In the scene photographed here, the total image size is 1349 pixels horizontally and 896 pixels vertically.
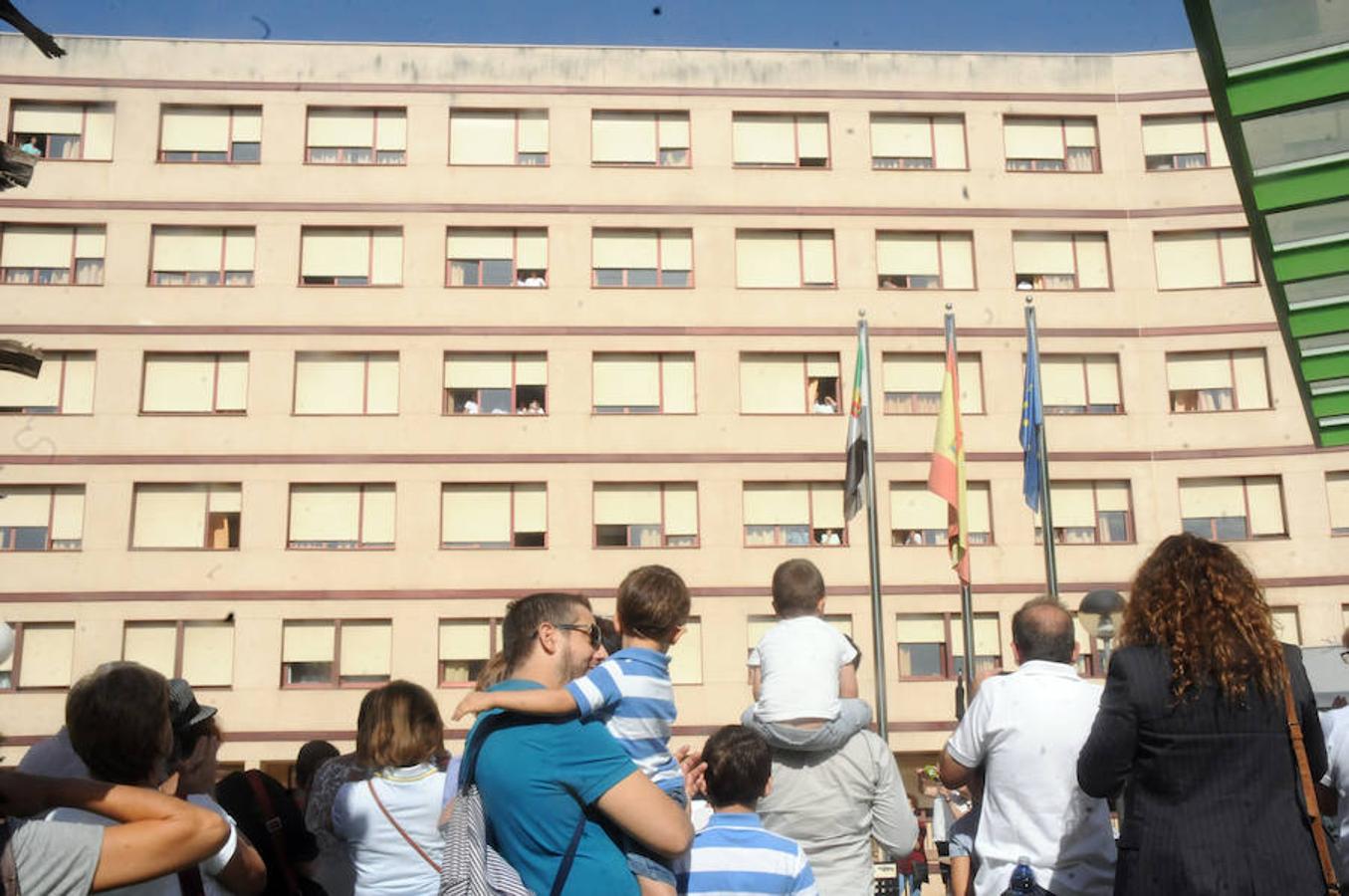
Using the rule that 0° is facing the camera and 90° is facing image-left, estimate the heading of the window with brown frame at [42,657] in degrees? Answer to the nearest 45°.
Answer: approximately 0°

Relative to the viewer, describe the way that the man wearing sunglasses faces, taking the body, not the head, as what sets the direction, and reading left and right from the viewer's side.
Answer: facing away from the viewer and to the right of the viewer

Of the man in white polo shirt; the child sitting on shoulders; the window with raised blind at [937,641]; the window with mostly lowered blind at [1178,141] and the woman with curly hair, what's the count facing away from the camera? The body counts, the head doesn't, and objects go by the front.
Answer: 3

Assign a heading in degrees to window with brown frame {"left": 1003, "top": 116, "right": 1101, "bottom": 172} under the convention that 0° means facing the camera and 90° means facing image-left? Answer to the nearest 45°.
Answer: approximately 0°

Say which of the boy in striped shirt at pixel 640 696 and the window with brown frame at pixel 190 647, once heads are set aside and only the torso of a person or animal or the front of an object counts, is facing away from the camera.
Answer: the boy in striped shirt

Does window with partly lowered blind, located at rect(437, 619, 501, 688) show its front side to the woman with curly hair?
yes

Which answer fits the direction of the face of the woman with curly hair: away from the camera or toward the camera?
away from the camera

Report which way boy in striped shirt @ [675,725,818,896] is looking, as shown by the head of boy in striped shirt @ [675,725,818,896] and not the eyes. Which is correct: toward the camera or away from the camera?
away from the camera

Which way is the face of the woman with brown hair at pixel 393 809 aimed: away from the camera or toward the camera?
away from the camera
